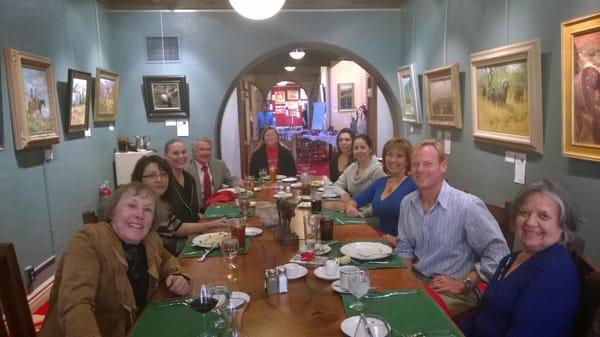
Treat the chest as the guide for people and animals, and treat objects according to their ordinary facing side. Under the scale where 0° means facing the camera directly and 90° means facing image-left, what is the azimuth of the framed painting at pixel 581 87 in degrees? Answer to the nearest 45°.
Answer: approximately 45°

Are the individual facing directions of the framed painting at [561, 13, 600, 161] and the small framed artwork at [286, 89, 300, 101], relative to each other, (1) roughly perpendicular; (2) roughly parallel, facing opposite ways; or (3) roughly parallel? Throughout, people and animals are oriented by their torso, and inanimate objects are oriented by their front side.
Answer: roughly perpendicular

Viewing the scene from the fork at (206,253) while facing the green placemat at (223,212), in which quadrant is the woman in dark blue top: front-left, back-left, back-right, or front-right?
back-right

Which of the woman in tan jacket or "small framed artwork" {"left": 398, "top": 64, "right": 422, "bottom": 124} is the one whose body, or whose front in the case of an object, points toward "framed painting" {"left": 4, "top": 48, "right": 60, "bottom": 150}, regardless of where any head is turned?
the small framed artwork

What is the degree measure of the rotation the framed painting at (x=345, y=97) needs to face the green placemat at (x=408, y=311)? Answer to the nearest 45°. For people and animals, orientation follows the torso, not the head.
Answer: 0° — it already faces it
